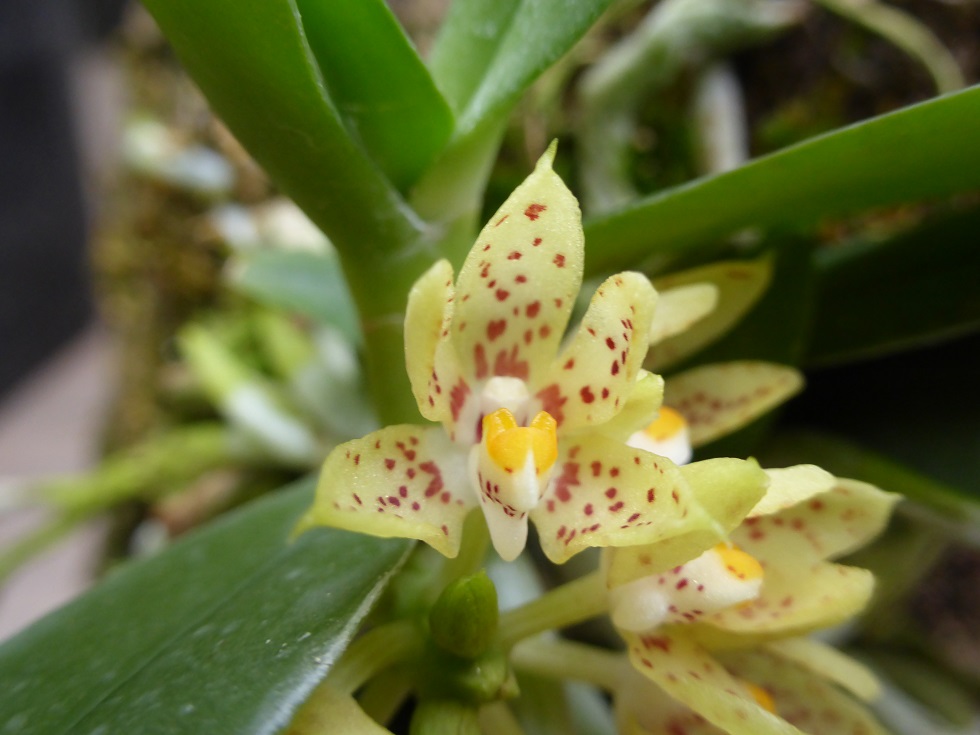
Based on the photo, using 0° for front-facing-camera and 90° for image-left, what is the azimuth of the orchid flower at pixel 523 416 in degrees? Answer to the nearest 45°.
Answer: approximately 0°
